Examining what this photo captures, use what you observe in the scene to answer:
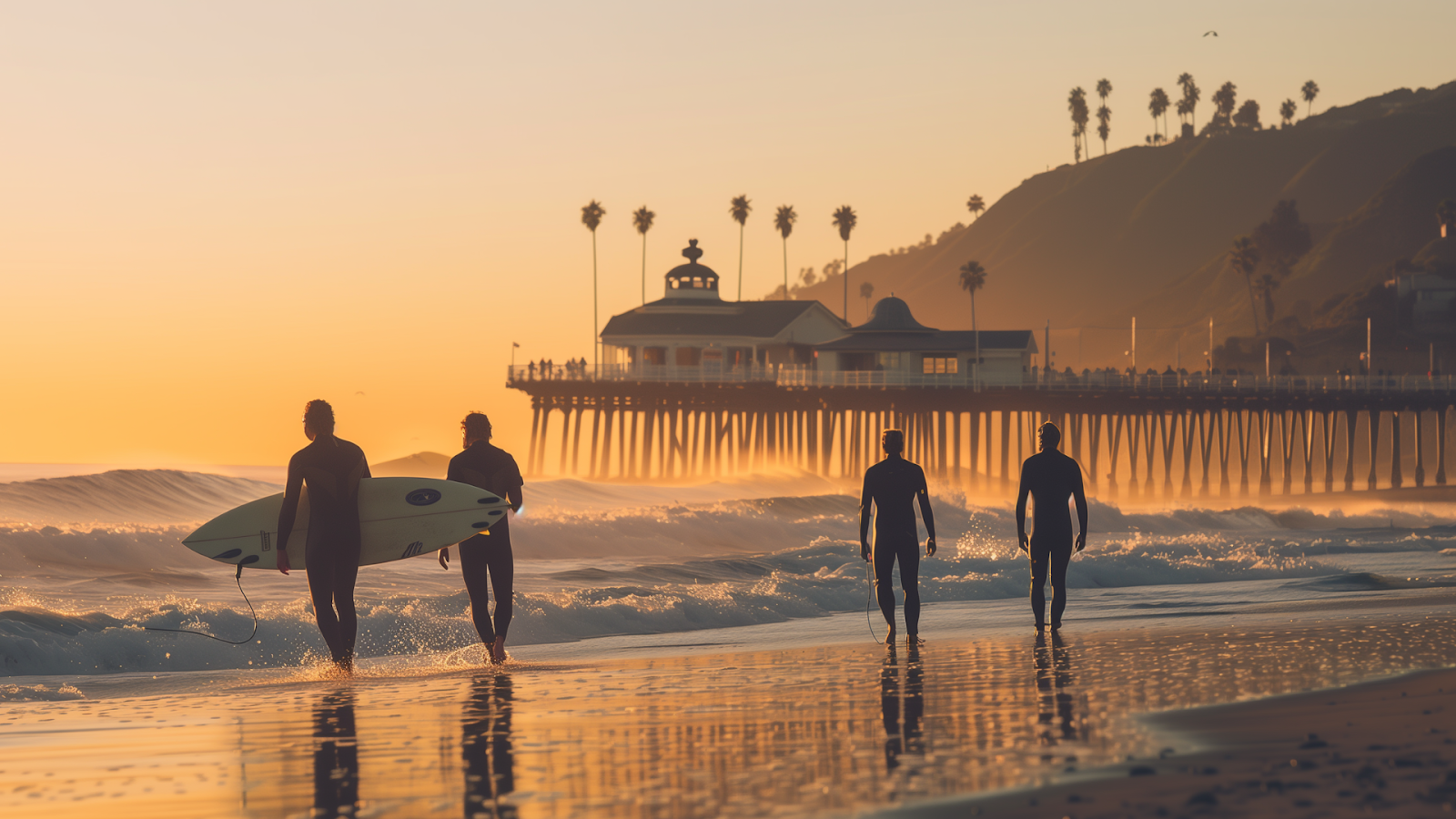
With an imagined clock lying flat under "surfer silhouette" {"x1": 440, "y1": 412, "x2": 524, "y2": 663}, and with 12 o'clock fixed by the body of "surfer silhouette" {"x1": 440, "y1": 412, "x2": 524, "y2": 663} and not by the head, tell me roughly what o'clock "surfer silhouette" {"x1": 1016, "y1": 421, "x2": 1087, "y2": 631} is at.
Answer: "surfer silhouette" {"x1": 1016, "y1": 421, "x2": 1087, "y2": 631} is roughly at 3 o'clock from "surfer silhouette" {"x1": 440, "y1": 412, "x2": 524, "y2": 663}.

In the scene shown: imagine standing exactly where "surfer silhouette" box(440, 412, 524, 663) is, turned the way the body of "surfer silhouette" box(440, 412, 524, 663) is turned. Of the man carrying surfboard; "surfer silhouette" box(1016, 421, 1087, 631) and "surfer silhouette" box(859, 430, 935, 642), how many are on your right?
2

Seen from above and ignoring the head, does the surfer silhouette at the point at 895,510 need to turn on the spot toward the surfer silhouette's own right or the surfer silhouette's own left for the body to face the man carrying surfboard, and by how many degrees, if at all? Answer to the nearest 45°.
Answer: approximately 135° to the surfer silhouette's own left

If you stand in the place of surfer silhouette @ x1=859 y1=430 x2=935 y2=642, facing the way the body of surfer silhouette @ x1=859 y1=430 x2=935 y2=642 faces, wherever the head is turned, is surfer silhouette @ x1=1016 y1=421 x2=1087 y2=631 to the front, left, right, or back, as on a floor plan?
right

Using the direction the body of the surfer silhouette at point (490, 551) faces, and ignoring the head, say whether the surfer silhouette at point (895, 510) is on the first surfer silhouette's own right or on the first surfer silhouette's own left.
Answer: on the first surfer silhouette's own right

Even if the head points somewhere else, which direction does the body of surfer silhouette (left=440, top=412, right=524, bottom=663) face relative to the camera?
away from the camera

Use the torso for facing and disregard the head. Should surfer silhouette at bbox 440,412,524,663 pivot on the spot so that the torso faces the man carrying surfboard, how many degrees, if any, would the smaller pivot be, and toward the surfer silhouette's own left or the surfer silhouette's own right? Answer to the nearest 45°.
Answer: approximately 135° to the surfer silhouette's own left

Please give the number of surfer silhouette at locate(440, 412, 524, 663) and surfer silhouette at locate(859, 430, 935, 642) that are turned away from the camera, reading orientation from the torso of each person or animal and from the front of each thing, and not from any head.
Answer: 2

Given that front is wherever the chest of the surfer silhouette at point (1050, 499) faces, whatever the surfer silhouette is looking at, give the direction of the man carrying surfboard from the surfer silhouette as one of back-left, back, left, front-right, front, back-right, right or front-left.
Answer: back-left
